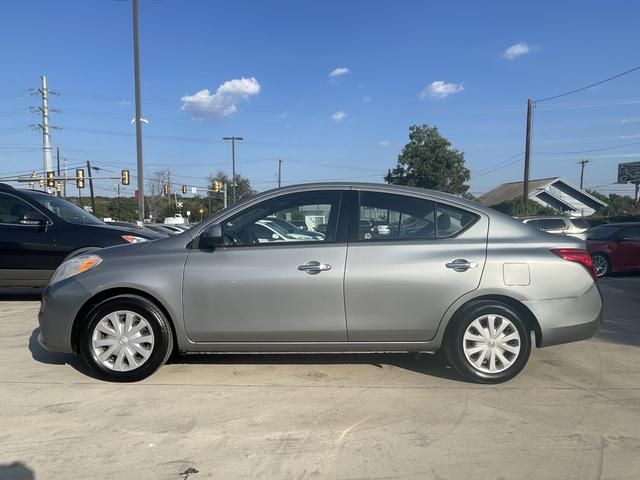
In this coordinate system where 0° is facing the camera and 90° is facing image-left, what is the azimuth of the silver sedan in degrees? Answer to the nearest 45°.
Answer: approximately 90°

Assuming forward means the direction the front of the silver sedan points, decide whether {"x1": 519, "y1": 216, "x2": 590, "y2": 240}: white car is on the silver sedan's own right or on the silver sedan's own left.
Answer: on the silver sedan's own right

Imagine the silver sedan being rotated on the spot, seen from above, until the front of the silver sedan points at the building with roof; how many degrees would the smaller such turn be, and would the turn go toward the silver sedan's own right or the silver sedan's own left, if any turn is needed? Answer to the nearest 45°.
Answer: approximately 135° to the silver sedan's own right

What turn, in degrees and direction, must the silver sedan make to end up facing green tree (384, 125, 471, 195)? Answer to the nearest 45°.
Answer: approximately 90° to its right

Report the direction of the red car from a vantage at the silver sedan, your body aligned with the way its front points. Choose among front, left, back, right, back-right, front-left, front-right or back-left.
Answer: back-right

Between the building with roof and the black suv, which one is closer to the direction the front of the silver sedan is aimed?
the black suv
